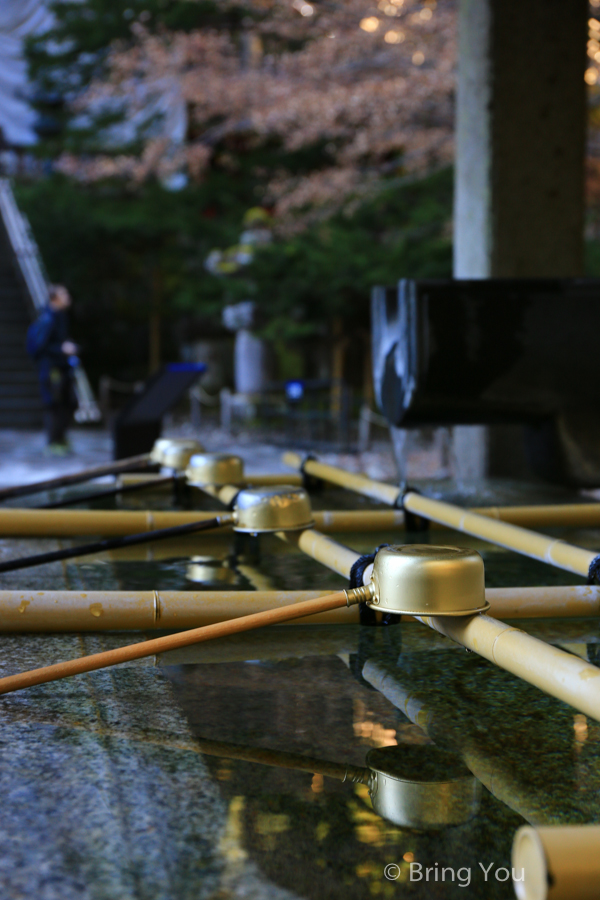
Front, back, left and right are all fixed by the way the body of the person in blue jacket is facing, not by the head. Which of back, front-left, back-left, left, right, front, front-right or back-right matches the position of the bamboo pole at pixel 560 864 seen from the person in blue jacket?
right

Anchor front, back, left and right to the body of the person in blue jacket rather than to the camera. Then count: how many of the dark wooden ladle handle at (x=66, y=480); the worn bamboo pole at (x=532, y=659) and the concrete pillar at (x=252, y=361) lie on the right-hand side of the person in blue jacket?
2

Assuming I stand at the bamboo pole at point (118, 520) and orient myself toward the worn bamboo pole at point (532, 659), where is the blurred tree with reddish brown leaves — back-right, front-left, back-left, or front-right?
back-left

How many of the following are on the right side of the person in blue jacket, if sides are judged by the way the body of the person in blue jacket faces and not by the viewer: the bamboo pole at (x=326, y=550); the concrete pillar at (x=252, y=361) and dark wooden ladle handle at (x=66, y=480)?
2

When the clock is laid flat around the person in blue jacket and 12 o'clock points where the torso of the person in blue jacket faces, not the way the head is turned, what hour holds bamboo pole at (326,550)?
The bamboo pole is roughly at 3 o'clock from the person in blue jacket.

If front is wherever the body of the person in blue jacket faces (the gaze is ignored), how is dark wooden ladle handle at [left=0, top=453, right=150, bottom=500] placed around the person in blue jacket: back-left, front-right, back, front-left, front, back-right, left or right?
right

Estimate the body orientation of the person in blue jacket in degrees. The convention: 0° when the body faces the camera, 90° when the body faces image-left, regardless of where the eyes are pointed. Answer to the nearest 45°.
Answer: approximately 270°

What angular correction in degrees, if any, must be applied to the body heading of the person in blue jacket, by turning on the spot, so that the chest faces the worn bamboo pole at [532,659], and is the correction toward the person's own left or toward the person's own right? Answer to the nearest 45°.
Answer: approximately 90° to the person's own right
